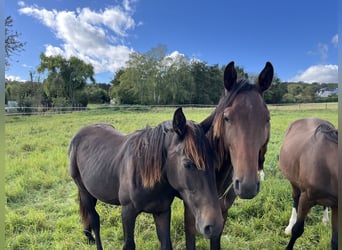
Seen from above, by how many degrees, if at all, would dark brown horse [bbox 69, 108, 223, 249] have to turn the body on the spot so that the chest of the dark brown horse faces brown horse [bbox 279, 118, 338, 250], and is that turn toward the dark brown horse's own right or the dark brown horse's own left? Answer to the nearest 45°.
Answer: approximately 45° to the dark brown horse's own left

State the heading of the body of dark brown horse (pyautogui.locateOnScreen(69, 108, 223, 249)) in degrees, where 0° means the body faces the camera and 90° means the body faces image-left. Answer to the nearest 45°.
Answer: approximately 315°

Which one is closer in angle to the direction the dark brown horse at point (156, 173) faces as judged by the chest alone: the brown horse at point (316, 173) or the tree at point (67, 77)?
the brown horse

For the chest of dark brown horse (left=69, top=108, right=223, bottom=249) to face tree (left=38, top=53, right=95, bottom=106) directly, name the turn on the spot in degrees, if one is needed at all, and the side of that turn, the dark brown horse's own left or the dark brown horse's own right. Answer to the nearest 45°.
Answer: approximately 180°
